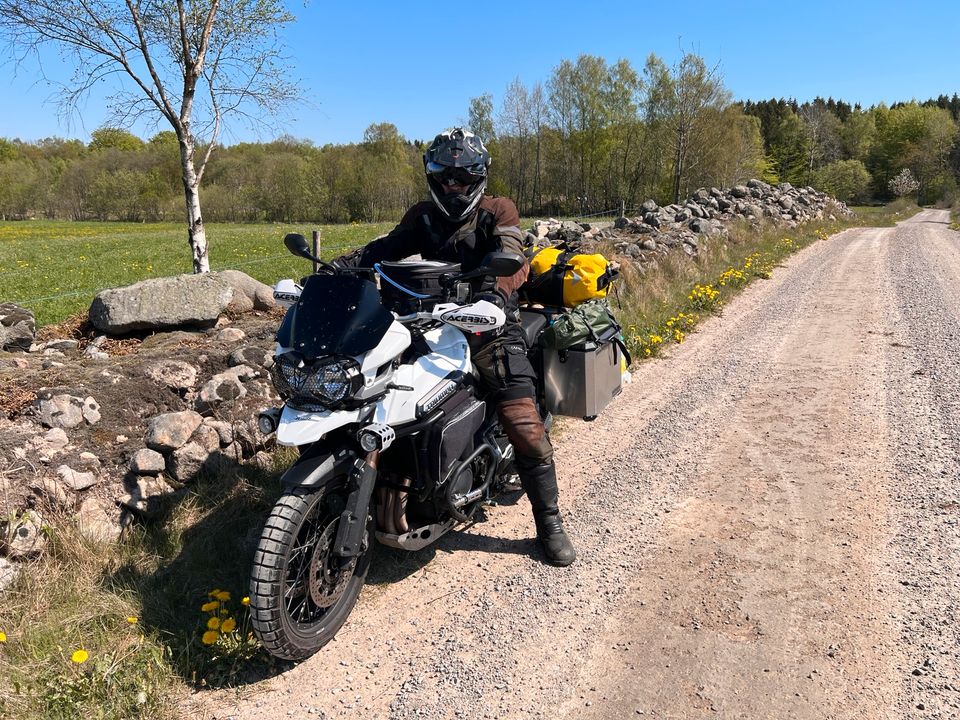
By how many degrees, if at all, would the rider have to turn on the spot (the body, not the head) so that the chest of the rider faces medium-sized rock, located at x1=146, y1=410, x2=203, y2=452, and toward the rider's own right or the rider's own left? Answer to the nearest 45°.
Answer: approximately 45° to the rider's own right

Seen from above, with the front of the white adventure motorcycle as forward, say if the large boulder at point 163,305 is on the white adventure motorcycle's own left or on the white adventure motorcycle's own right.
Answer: on the white adventure motorcycle's own right

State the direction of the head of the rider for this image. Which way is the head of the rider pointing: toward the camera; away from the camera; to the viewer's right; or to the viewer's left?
toward the camera

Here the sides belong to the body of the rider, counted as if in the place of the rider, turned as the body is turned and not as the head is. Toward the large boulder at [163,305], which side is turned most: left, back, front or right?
right

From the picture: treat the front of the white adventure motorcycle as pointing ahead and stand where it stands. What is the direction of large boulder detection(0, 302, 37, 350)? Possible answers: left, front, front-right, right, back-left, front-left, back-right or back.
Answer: right
